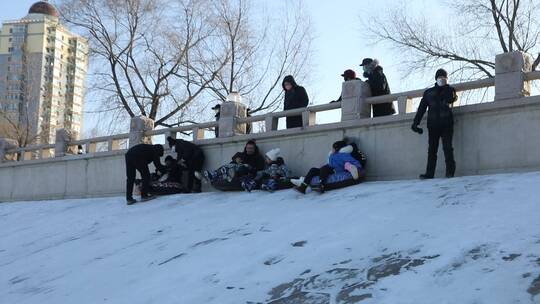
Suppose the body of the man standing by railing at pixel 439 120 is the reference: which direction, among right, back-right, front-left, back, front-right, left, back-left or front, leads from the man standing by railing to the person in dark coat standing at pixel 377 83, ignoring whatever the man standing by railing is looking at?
back-right

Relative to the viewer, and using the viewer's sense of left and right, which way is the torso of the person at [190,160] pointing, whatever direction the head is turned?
facing to the left of the viewer

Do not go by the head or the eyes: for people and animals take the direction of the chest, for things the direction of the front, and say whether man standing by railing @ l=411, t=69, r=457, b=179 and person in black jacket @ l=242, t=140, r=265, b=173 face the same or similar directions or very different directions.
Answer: same or similar directions

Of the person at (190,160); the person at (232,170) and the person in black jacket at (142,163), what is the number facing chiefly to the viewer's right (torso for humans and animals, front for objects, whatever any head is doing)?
1

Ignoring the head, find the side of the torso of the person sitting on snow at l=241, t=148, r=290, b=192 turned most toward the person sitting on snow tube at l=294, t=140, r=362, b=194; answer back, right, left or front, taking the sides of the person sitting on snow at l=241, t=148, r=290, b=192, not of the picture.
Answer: left

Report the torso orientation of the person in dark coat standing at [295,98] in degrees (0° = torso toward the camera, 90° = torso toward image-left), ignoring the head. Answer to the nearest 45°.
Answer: approximately 45°

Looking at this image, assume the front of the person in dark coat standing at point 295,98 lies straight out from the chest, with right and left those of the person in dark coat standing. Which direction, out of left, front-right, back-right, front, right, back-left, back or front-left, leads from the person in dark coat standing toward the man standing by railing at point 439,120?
left

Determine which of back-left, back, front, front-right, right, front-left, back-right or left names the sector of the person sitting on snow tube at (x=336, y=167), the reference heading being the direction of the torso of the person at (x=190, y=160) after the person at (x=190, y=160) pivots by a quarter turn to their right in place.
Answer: back-right

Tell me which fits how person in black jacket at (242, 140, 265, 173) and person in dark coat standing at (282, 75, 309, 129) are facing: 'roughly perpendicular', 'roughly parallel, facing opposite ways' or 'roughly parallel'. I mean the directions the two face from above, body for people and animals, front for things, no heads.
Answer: roughly parallel

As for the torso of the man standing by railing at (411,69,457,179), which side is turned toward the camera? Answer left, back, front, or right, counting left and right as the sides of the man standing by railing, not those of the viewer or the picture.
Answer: front

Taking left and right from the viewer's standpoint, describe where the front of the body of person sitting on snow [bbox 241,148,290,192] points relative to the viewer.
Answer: facing the viewer and to the left of the viewer

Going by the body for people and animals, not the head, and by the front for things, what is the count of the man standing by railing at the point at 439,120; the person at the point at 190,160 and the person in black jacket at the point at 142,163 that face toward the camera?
1

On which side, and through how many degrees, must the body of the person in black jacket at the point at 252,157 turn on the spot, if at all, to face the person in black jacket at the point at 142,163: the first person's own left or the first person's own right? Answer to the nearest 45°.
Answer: approximately 45° to the first person's own right

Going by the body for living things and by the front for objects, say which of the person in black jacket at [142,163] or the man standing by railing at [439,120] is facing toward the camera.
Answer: the man standing by railing
